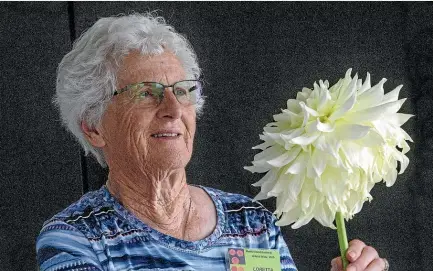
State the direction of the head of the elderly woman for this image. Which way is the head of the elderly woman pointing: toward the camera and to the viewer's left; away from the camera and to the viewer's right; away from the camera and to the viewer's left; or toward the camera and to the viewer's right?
toward the camera and to the viewer's right

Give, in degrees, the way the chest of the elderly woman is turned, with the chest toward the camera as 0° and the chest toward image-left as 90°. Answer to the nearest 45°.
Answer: approximately 315°
